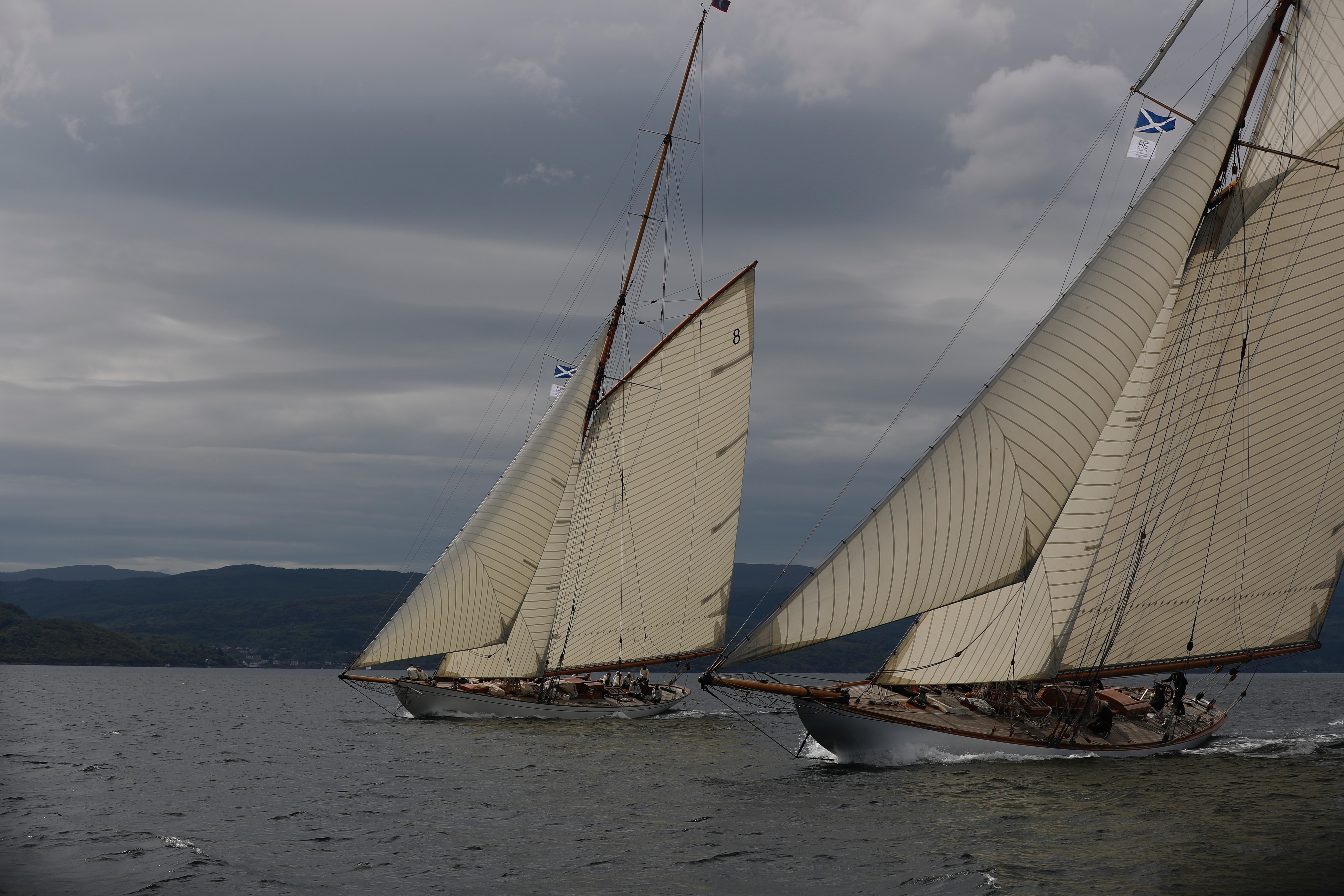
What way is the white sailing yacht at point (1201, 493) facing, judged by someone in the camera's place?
facing the viewer and to the left of the viewer

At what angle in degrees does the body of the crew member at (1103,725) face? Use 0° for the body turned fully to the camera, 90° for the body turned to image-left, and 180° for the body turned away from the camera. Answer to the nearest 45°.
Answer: approximately 90°

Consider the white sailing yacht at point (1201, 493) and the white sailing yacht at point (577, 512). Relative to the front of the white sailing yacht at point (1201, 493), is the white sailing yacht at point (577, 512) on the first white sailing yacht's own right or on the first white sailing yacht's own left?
on the first white sailing yacht's own right

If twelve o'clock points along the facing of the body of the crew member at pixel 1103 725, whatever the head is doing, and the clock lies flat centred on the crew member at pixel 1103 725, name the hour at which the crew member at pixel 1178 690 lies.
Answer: the crew member at pixel 1178 690 is roughly at 4 o'clock from the crew member at pixel 1103 725.

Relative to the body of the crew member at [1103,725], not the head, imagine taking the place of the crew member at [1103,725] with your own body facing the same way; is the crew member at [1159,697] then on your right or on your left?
on your right
